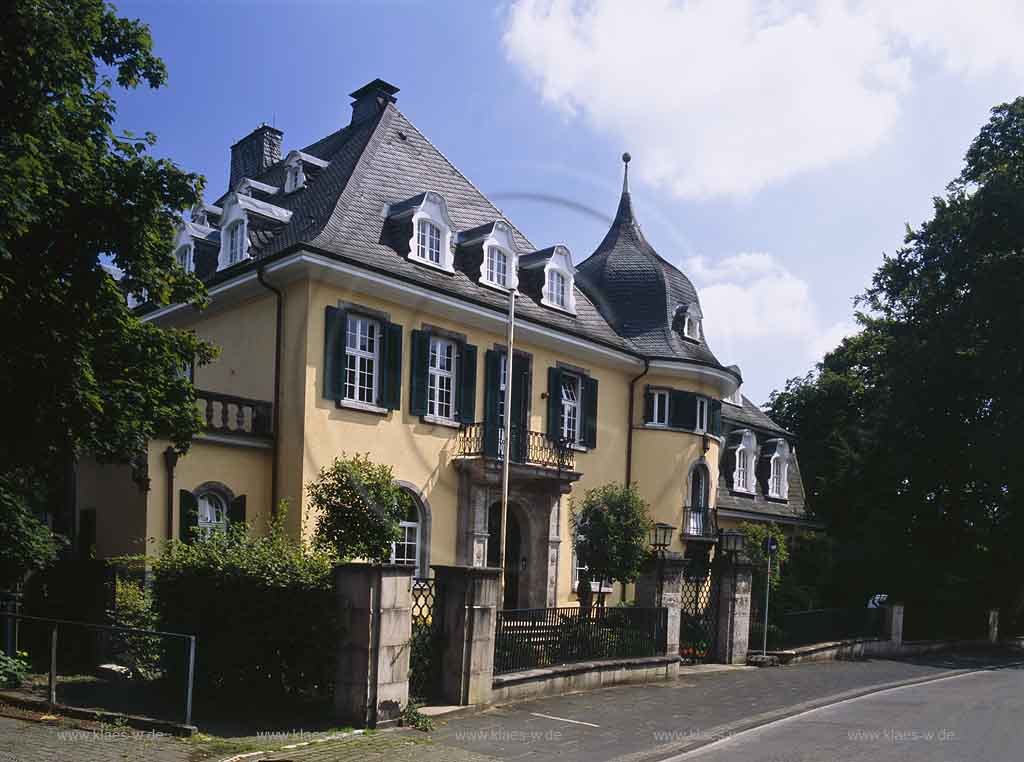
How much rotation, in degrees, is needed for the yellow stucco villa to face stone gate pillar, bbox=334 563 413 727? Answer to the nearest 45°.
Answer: approximately 45° to its right

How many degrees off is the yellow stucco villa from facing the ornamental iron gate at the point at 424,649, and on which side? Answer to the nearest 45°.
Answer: approximately 45° to its right

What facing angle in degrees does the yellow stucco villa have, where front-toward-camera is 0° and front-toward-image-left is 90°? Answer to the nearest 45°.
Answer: approximately 315°

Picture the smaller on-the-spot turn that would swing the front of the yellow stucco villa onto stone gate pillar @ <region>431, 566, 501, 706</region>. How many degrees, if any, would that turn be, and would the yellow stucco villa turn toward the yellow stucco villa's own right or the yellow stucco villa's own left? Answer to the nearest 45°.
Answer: approximately 45° to the yellow stucco villa's own right

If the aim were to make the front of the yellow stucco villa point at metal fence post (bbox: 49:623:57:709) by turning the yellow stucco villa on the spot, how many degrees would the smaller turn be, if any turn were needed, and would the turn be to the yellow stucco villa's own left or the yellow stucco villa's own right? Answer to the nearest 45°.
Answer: approximately 45° to the yellow stucco villa's own right

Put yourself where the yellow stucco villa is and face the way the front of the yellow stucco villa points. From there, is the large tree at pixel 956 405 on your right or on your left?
on your left
